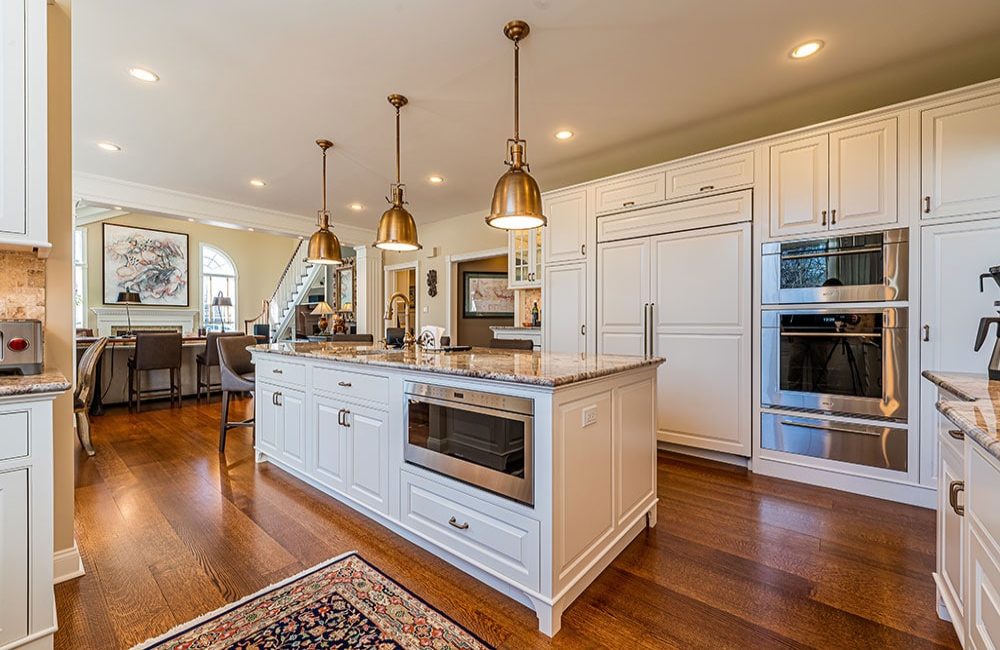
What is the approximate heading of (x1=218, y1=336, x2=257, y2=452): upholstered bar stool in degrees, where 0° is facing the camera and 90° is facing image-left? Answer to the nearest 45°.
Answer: approximately 315°

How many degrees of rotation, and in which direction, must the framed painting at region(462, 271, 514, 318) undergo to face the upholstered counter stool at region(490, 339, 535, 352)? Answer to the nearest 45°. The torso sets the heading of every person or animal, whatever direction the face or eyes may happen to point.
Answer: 0° — it already faces it

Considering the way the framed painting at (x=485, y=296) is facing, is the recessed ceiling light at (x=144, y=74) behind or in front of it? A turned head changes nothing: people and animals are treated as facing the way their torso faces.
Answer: in front

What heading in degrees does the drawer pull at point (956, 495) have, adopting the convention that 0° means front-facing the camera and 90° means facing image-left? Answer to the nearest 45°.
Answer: approximately 90°

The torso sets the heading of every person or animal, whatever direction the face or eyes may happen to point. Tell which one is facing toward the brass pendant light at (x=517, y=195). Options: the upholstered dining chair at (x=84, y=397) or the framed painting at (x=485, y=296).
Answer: the framed painting

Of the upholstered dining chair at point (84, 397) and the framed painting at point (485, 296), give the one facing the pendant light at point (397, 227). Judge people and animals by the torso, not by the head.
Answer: the framed painting

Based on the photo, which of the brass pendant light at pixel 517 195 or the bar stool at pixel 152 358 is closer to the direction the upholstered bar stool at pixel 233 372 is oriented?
the brass pendant light

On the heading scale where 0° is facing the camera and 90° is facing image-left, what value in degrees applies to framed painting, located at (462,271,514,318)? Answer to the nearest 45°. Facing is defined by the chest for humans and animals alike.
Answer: approximately 0°

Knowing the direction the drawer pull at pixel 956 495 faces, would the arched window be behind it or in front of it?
in front

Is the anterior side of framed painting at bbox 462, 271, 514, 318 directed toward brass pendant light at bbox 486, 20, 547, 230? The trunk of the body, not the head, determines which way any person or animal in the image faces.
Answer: yes

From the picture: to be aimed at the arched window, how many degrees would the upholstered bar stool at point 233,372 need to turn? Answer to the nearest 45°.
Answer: approximately 135° to its left
